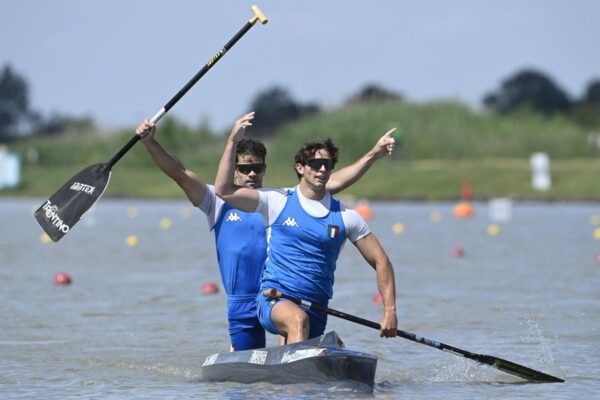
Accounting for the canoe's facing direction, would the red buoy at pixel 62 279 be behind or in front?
behind

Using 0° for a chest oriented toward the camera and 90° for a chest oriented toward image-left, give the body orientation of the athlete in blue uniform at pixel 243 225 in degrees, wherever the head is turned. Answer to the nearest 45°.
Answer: approximately 0°

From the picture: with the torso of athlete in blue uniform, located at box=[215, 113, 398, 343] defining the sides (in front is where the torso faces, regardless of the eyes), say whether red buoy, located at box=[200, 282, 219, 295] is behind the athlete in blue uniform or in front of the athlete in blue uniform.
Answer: behind

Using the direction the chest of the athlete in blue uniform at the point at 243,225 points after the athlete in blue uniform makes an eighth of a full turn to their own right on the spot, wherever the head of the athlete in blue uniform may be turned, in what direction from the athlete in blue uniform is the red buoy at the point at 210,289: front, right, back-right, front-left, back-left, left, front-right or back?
back-right
